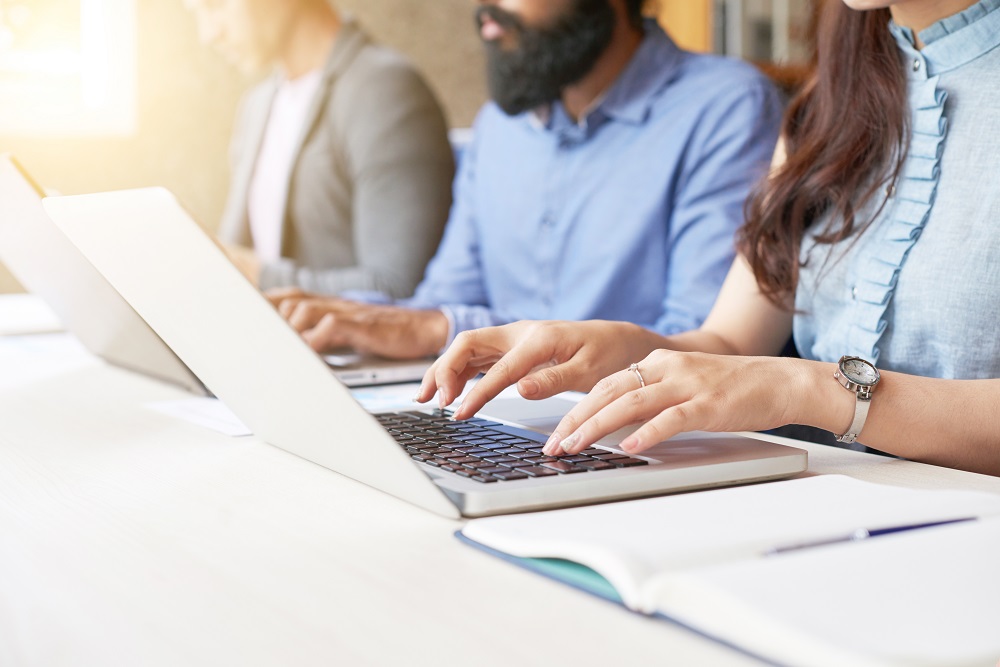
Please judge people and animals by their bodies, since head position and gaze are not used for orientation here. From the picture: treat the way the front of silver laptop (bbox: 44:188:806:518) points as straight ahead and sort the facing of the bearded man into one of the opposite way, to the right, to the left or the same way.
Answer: the opposite way

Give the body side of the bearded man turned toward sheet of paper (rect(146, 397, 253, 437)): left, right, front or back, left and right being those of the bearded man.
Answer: front

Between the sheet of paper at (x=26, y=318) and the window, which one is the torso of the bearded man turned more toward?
the sheet of paper

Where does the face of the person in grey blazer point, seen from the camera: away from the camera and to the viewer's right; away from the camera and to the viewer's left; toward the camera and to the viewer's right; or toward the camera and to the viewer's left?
toward the camera and to the viewer's left

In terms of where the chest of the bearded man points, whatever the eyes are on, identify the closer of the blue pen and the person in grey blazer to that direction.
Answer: the blue pen

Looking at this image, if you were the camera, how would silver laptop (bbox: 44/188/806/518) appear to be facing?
facing away from the viewer and to the right of the viewer

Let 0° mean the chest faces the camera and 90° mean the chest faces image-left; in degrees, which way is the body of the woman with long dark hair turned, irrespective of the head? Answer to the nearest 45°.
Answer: approximately 45°

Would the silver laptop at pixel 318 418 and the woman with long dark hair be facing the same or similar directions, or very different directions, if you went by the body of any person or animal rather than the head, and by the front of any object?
very different directions

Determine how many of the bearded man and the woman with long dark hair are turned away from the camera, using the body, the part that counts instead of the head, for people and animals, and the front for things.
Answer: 0

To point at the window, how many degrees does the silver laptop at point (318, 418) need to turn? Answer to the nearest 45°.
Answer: approximately 45° to its left

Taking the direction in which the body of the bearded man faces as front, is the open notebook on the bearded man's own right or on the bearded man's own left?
on the bearded man's own left
